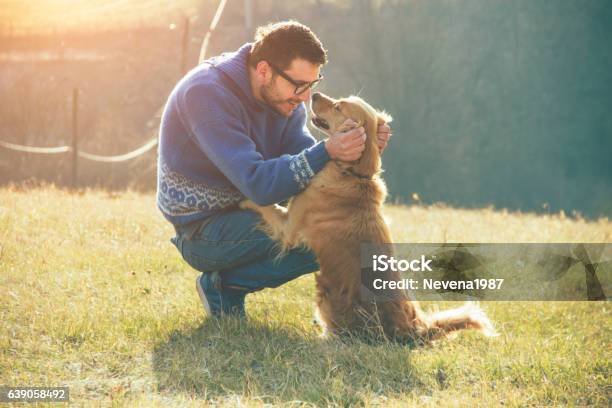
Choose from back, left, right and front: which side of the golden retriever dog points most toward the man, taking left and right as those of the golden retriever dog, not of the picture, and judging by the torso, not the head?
front

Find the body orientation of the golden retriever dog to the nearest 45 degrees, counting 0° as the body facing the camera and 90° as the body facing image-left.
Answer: approximately 90°

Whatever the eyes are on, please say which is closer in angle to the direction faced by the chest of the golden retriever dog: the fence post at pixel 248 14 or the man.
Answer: the man

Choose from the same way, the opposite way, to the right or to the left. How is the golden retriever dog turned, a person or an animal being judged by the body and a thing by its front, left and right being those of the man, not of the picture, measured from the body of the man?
the opposite way

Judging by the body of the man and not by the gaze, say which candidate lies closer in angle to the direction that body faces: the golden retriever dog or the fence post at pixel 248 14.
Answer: the golden retriever dog

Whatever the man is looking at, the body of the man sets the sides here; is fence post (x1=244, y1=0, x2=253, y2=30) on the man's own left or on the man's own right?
on the man's own left

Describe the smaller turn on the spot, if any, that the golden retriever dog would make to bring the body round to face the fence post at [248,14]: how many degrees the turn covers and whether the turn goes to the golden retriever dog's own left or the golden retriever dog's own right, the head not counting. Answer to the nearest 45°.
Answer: approximately 90° to the golden retriever dog's own right

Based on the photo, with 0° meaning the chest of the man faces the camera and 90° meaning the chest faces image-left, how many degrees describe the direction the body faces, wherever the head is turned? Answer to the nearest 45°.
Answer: approximately 270°
